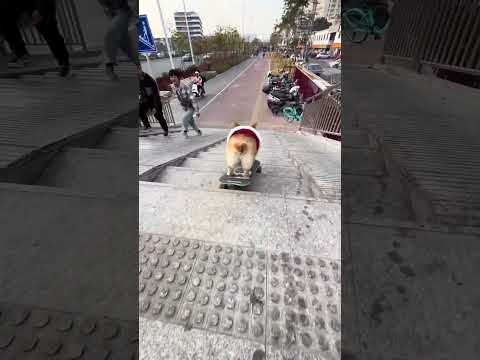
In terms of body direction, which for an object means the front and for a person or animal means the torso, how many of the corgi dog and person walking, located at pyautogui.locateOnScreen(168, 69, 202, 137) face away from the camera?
1

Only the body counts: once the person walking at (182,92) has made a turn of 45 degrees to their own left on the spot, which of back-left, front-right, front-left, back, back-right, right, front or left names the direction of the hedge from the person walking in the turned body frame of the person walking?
back

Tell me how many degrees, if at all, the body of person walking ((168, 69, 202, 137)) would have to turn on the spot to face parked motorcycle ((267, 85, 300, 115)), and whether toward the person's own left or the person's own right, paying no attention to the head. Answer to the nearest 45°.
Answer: approximately 180°

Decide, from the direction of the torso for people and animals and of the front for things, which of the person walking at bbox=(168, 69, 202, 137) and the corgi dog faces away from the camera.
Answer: the corgi dog

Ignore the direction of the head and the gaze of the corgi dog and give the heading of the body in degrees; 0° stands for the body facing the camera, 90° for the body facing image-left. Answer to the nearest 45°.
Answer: approximately 180°

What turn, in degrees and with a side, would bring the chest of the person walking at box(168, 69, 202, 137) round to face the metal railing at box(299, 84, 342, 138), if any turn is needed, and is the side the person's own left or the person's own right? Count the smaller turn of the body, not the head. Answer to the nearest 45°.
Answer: approximately 135° to the person's own left
